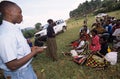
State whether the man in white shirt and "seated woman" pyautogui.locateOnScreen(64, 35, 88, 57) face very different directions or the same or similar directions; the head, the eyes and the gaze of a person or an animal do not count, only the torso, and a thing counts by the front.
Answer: very different directions

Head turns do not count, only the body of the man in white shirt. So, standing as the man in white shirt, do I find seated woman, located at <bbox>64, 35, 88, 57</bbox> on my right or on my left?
on my left

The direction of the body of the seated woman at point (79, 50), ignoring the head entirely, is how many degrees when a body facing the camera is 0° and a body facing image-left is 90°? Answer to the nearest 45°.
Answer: approximately 45°

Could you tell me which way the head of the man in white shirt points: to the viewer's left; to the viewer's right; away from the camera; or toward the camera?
to the viewer's right

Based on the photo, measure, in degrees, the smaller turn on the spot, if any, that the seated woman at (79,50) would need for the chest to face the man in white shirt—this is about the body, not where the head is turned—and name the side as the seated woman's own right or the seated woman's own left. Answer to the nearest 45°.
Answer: approximately 45° to the seated woman's own left

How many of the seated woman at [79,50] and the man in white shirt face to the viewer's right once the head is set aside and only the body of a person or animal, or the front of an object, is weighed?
1

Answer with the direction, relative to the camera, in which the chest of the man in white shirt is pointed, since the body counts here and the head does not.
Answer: to the viewer's right
